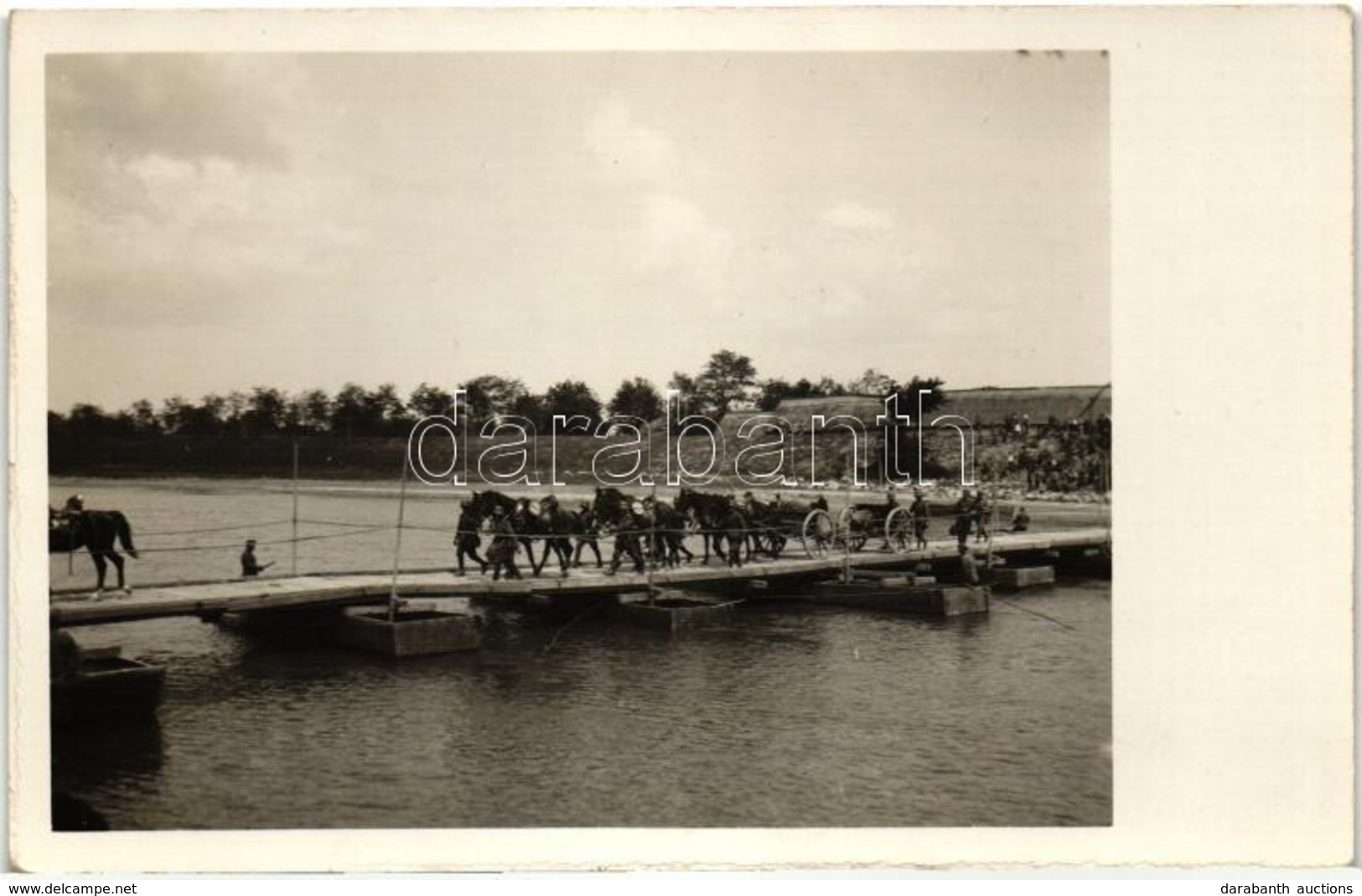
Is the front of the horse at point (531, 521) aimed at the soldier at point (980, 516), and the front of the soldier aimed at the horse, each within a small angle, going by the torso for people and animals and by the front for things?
no

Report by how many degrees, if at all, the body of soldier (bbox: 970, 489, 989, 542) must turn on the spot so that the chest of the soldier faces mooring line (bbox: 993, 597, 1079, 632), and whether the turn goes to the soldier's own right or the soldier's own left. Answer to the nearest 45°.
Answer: approximately 90° to the soldier's own left

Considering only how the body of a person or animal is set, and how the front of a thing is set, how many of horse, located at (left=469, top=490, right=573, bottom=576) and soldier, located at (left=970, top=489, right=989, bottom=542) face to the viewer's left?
2

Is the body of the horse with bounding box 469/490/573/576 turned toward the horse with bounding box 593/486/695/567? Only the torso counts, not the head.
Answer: no

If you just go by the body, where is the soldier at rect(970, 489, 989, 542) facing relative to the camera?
to the viewer's left

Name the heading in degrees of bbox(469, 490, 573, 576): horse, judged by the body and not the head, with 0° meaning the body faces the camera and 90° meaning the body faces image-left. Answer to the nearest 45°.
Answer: approximately 90°

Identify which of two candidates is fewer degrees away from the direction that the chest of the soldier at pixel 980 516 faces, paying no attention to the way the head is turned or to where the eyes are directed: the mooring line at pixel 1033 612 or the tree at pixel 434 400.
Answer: the tree
